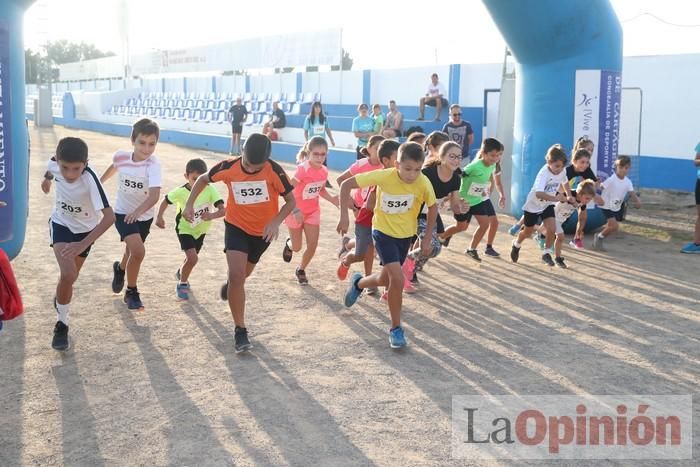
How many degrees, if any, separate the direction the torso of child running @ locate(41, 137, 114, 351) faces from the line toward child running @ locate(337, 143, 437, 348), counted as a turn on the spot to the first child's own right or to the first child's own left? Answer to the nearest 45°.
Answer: approximately 90° to the first child's own left

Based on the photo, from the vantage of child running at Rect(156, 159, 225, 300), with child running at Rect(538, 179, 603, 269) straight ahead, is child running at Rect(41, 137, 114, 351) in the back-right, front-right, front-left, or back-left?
back-right

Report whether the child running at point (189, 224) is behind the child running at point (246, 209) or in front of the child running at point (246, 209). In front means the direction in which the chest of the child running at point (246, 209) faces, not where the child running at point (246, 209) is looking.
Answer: behind

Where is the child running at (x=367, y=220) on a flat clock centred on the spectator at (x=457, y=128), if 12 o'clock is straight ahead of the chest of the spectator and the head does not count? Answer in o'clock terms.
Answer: The child running is roughly at 12 o'clock from the spectator.

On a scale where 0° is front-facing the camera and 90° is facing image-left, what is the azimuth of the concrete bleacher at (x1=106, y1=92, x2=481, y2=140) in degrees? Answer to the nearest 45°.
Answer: approximately 0°
